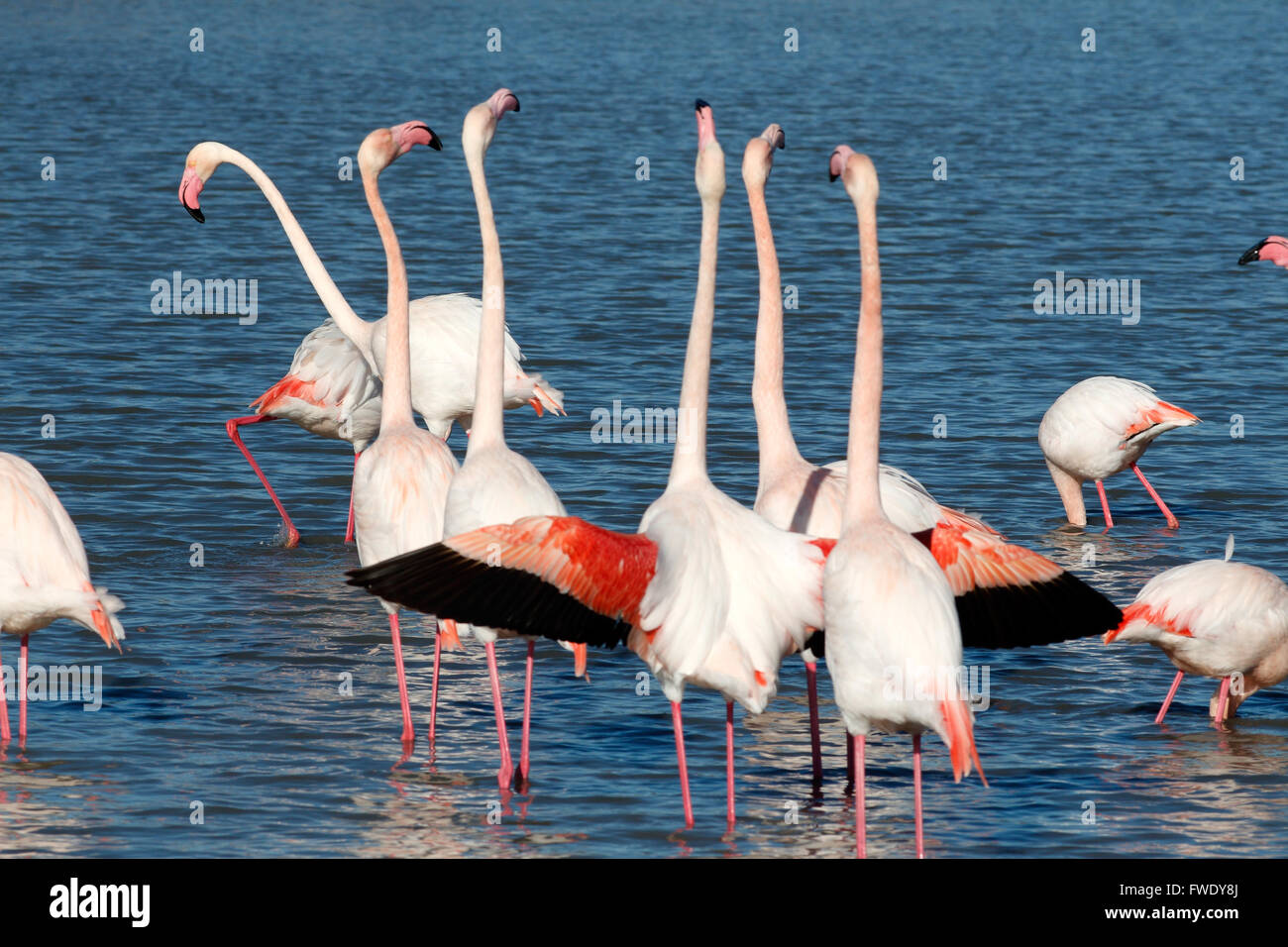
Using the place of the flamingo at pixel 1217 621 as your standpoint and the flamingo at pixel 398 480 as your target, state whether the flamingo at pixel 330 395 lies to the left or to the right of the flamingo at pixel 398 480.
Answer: right

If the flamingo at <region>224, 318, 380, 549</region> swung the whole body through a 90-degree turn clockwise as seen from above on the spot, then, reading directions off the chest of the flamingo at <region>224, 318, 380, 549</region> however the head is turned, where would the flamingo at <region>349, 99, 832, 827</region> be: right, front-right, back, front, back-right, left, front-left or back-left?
front

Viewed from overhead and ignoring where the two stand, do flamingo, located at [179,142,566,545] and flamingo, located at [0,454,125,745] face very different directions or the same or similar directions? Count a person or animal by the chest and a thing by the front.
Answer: same or similar directions

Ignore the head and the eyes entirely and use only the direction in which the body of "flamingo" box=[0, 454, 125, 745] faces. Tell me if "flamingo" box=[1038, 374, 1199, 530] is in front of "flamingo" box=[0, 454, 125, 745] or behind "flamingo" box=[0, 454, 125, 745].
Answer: behind

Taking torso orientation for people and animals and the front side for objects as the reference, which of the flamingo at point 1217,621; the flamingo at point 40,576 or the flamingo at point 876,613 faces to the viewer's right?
the flamingo at point 1217,621

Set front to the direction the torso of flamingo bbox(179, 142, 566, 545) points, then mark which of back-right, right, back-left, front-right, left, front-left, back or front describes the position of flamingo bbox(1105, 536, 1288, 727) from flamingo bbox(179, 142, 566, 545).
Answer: back-left

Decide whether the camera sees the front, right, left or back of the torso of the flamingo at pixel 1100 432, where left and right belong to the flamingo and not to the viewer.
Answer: left

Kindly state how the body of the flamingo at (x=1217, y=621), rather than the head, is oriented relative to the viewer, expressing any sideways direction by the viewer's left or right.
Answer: facing to the right of the viewer

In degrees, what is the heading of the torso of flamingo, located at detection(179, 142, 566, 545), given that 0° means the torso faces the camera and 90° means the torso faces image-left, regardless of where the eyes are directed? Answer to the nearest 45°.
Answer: approximately 90°

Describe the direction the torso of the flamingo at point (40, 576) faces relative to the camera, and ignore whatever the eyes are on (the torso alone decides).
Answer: to the viewer's left

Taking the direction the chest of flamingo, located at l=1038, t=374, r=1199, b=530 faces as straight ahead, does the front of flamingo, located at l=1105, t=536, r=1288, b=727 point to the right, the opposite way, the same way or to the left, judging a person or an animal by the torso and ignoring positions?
the opposite way

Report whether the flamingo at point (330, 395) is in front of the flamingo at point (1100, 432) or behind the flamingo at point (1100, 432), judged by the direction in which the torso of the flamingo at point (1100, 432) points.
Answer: in front

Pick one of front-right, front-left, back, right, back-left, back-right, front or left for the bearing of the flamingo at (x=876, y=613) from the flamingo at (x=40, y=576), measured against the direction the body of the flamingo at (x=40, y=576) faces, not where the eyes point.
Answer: back-left

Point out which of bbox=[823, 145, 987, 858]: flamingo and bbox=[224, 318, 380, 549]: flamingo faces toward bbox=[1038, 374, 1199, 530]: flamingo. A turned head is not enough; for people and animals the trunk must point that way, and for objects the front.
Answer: bbox=[224, 318, 380, 549]: flamingo
